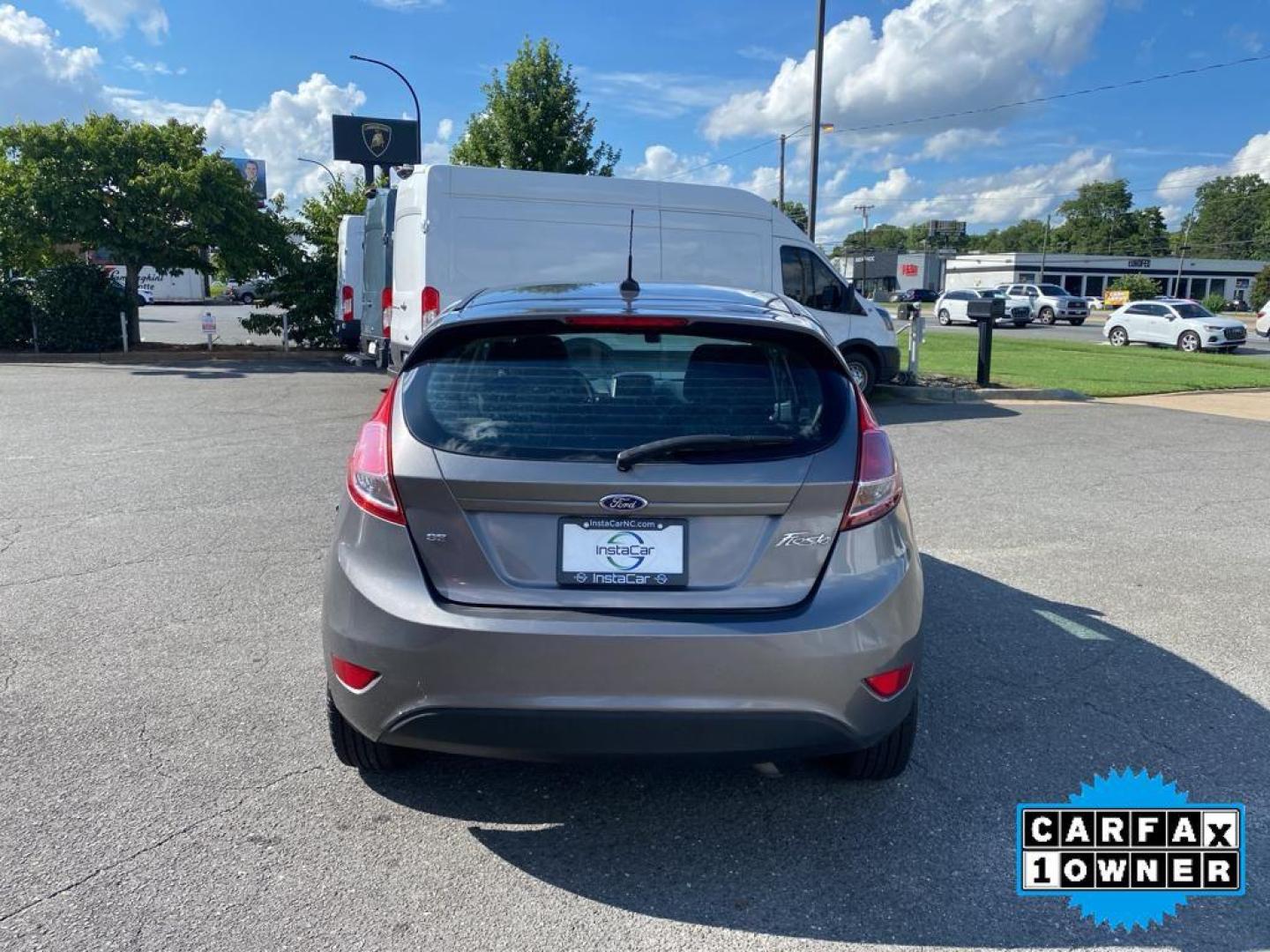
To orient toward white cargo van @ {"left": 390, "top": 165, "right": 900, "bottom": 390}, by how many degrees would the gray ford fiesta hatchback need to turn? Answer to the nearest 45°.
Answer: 0° — it already faces it

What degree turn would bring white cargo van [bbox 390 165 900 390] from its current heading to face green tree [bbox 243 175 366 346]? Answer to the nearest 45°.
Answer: approximately 90° to its left

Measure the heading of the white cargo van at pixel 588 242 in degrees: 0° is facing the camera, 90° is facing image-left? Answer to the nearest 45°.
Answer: approximately 225°

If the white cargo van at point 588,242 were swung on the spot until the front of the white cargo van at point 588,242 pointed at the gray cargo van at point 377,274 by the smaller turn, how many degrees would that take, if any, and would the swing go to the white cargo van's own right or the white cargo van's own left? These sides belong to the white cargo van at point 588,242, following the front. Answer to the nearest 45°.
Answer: approximately 90° to the white cargo van's own left

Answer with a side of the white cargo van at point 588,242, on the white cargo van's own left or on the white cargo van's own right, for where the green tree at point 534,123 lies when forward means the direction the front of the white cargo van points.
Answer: on the white cargo van's own left

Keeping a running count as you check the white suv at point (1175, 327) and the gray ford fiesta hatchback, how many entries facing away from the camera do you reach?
1

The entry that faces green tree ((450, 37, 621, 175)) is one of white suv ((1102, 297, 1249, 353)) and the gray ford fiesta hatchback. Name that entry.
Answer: the gray ford fiesta hatchback

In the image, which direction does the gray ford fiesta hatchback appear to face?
away from the camera
